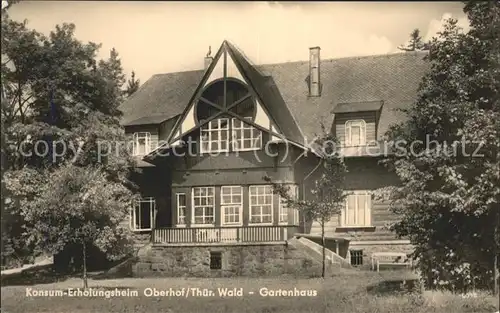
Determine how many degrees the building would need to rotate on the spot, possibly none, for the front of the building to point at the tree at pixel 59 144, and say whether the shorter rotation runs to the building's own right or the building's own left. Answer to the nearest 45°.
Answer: approximately 45° to the building's own right

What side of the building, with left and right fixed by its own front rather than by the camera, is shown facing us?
front

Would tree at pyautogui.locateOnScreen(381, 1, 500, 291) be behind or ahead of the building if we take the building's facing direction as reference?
ahead
